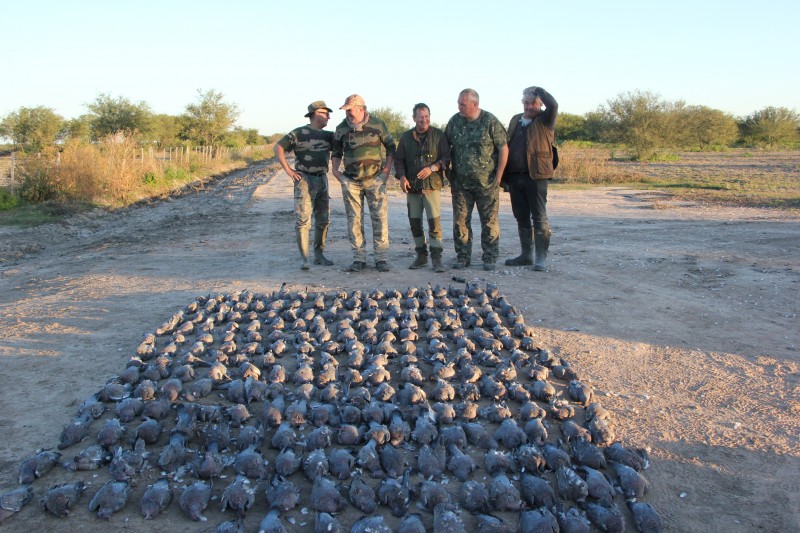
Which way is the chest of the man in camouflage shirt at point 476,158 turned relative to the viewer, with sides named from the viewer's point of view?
facing the viewer

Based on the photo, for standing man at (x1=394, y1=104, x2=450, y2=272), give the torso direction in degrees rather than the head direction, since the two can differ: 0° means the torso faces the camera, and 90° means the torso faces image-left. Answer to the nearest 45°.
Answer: approximately 0°

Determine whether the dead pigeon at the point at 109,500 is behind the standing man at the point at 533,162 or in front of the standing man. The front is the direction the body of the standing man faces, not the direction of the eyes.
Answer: in front

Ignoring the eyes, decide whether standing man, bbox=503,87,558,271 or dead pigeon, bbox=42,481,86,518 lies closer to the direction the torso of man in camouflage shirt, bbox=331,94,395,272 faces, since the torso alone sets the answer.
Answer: the dead pigeon

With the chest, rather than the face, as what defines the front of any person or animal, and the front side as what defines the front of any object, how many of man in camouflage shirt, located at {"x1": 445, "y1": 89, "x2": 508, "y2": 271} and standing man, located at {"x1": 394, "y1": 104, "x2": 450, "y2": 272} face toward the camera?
2

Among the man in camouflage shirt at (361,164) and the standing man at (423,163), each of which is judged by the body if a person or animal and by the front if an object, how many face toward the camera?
2

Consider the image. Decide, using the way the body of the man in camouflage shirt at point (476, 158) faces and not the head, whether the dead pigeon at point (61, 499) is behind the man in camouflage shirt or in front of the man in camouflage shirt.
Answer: in front

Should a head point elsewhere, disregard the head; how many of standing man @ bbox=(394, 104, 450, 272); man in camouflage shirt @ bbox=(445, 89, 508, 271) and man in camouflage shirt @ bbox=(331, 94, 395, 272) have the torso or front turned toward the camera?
3

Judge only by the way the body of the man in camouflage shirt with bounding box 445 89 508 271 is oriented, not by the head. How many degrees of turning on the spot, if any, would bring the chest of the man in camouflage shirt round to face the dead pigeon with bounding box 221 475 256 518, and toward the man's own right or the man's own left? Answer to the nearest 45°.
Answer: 0° — they already face it
